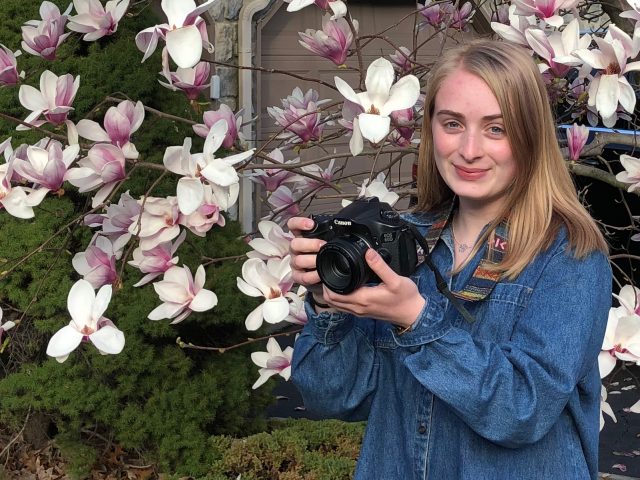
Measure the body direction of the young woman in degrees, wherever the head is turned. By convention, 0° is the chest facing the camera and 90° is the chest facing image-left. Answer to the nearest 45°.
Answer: approximately 45°

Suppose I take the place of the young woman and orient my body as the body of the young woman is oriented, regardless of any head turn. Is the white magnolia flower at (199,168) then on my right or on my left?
on my right
